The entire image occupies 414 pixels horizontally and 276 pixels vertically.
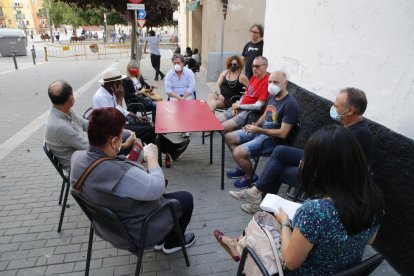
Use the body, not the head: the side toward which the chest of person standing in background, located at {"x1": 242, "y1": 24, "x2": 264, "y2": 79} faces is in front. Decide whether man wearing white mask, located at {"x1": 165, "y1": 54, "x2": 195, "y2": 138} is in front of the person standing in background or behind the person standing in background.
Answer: in front

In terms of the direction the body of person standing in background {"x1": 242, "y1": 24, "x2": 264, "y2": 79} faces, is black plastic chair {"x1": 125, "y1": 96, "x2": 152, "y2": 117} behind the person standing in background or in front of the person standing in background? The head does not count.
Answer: in front

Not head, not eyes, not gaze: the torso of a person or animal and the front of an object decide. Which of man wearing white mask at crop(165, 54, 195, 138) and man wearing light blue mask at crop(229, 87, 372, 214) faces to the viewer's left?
man wearing light blue mask at crop(229, 87, 372, 214)

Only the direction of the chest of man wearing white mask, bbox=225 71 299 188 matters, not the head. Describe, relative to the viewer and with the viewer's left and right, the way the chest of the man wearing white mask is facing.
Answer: facing the viewer and to the left of the viewer

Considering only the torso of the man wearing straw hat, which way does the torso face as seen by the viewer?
to the viewer's right

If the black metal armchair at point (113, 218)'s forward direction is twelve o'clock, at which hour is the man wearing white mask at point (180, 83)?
The man wearing white mask is roughly at 11 o'clock from the black metal armchair.

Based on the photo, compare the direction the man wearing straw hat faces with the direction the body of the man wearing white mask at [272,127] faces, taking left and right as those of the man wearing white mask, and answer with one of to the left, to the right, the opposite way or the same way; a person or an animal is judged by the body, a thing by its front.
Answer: the opposite way

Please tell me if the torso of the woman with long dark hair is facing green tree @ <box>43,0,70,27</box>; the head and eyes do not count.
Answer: yes

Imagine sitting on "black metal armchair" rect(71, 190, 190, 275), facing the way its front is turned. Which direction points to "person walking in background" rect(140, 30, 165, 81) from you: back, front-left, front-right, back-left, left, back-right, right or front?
front-left

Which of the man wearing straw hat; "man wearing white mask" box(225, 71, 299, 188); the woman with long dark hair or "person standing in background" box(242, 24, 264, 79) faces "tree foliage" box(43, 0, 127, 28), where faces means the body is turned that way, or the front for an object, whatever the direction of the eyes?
the woman with long dark hair

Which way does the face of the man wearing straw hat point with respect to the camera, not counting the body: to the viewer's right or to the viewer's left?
to the viewer's right

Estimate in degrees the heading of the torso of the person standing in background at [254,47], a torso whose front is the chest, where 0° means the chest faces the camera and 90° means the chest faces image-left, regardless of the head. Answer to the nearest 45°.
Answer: approximately 45°

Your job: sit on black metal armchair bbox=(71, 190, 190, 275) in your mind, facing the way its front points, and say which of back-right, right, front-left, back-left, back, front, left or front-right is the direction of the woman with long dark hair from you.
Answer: right

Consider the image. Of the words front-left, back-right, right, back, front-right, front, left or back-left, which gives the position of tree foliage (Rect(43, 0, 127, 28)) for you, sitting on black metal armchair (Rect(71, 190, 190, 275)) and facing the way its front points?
front-left

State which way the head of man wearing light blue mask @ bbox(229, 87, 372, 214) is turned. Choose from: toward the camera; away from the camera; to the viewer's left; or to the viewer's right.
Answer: to the viewer's left

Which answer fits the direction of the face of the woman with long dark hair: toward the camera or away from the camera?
away from the camera

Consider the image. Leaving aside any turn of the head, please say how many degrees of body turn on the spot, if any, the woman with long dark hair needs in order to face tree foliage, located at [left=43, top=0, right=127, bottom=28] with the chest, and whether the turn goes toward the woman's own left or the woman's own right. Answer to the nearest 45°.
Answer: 0° — they already face it

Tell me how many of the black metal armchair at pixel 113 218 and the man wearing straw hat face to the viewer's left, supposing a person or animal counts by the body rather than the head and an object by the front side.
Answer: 0

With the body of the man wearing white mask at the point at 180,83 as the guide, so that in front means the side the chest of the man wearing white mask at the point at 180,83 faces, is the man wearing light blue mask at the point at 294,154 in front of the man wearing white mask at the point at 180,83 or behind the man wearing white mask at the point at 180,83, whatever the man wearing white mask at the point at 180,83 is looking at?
in front

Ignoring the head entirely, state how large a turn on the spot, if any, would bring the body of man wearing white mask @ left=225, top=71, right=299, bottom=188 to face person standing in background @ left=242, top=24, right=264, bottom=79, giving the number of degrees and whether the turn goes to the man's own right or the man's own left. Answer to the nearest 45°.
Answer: approximately 135° to the man's own right
